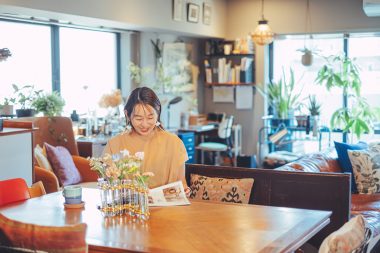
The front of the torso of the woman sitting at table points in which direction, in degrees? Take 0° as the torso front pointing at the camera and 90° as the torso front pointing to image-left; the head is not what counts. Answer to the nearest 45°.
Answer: approximately 0°

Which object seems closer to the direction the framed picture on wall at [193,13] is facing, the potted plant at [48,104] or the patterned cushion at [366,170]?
the patterned cushion

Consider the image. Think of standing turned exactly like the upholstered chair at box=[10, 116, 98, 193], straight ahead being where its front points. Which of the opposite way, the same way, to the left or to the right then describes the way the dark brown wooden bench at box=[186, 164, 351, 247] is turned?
to the right

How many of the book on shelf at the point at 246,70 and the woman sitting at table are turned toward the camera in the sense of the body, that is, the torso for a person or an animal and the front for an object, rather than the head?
2

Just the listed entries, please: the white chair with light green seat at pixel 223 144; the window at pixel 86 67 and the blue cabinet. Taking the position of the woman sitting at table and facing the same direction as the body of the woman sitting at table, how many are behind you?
3

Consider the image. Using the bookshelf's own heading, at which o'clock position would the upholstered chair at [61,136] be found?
The upholstered chair is roughly at 1 o'clock from the bookshelf.

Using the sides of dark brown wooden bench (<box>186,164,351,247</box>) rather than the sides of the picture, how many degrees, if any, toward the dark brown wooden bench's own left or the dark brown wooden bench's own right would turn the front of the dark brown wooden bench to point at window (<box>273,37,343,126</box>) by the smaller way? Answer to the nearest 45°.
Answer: approximately 180°

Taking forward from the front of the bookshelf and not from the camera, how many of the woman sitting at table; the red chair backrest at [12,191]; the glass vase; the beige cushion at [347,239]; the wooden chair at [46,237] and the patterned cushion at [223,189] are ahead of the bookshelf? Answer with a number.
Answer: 6
